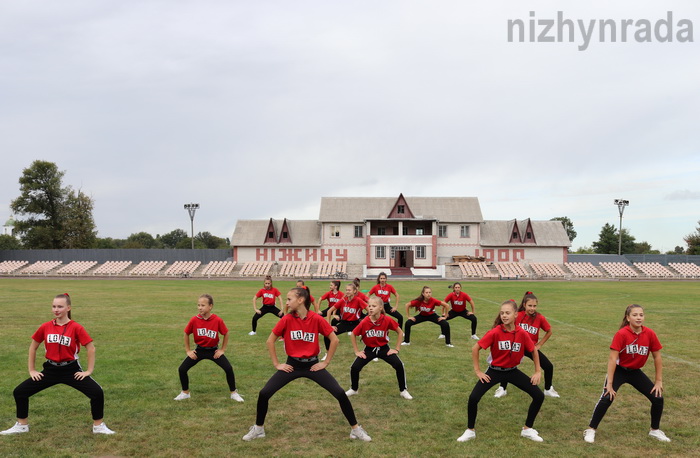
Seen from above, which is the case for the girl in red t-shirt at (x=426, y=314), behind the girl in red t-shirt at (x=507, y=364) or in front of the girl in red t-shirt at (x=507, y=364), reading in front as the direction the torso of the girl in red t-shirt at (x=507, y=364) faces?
behind

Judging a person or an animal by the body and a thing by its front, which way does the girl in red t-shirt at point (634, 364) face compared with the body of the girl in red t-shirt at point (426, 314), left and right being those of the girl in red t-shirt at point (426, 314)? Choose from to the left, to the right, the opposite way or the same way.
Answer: the same way

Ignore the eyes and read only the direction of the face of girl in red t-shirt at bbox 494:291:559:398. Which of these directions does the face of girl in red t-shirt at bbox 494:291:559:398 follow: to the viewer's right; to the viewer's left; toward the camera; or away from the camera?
toward the camera

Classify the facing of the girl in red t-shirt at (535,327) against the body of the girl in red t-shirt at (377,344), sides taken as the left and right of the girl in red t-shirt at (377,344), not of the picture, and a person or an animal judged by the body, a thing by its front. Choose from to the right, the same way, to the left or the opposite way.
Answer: the same way

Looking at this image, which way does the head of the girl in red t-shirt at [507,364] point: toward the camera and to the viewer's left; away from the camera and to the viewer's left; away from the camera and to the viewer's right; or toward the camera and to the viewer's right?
toward the camera and to the viewer's left

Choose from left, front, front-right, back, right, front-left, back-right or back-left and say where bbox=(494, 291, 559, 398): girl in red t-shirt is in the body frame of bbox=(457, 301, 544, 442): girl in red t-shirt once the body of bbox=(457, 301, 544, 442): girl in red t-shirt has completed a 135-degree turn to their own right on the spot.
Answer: front-right

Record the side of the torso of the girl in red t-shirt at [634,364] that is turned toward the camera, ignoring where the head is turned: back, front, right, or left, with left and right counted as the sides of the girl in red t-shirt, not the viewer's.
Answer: front

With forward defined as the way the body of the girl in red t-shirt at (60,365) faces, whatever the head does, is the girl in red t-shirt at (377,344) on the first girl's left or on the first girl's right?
on the first girl's left

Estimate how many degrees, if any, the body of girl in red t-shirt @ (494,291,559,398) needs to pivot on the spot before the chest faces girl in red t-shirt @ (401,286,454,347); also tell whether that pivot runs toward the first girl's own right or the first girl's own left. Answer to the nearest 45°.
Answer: approximately 135° to the first girl's own right

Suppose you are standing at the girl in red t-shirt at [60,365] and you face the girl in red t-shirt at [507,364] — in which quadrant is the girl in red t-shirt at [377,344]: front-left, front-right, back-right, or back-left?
front-left

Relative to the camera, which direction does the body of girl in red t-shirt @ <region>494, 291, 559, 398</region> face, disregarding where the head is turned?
toward the camera

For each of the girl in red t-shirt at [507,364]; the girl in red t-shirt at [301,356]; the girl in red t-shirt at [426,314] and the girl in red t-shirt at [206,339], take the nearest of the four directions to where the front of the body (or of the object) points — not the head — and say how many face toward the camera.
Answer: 4

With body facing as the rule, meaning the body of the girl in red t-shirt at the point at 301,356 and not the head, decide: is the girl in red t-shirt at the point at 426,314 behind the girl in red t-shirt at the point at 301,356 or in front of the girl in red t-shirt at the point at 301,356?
behind

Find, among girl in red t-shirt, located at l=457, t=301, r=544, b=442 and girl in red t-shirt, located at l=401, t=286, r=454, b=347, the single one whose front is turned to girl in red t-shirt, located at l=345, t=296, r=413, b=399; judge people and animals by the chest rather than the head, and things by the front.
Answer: girl in red t-shirt, located at l=401, t=286, r=454, b=347

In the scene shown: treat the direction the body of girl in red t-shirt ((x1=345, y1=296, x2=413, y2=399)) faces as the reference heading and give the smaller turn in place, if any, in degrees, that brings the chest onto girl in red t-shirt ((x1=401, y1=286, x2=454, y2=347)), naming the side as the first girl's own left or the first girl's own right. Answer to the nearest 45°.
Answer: approximately 180°

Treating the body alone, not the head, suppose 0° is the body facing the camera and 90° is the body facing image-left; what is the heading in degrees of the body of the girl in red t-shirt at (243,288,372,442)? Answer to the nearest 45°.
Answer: approximately 0°

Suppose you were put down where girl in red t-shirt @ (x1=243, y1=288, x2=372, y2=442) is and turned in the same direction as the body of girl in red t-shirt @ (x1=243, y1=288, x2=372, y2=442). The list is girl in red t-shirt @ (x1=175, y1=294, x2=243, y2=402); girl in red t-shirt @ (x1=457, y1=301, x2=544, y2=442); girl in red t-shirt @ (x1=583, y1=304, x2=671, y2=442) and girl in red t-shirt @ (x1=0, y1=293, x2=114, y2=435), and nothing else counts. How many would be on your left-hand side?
2

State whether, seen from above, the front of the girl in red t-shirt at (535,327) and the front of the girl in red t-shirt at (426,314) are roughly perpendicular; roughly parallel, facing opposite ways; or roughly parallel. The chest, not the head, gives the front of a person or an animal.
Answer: roughly parallel

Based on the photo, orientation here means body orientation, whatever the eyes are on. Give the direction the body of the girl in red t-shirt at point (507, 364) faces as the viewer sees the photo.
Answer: toward the camera
